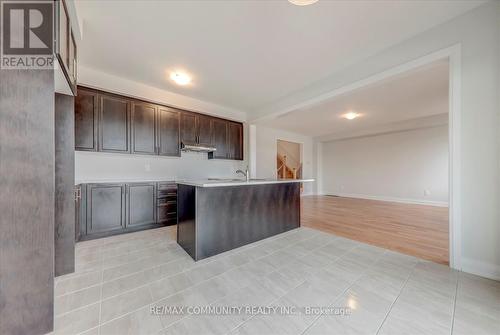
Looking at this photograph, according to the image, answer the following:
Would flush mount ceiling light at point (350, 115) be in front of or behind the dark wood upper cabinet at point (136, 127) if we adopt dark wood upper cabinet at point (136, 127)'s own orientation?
in front

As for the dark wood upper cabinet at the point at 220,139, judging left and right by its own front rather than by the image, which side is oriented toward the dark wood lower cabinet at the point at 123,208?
right

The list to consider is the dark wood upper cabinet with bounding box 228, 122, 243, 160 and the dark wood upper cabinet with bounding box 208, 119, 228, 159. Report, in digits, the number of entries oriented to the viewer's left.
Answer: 0

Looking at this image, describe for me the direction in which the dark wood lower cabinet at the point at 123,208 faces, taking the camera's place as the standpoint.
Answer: facing the viewer and to the right of the viewer

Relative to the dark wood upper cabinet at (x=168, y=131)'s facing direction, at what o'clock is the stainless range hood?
The stainless range hood is roughly at 10 o'clock from the dark wood upper cabinet.

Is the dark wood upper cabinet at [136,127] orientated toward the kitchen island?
yes

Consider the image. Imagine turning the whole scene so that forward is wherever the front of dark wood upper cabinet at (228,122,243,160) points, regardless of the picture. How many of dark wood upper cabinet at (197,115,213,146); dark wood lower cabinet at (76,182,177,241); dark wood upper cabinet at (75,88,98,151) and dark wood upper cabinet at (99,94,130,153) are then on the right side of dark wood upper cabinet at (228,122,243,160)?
4

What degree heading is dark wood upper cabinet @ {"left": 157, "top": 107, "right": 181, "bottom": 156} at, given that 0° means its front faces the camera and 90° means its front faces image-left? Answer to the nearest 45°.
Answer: approximately 315°

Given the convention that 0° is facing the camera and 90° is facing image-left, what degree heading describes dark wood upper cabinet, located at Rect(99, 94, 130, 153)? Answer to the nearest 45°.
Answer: approximately 315°

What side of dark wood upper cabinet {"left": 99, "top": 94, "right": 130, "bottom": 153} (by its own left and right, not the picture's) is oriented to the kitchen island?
front

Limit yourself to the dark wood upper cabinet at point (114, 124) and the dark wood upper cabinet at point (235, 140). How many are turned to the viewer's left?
0

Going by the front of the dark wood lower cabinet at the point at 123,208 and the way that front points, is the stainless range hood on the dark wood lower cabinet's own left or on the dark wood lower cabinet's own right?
on the dark wood lower cabinet's own left

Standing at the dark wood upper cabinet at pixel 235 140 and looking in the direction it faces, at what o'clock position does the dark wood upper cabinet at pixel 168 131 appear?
the dark wood upper cabinet at pixel 168 131 is roughly at 3 o'clock from the dark wood upper cabinet at pixel 235 140.
